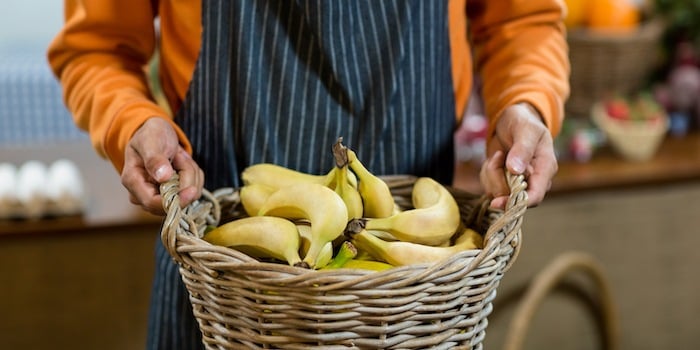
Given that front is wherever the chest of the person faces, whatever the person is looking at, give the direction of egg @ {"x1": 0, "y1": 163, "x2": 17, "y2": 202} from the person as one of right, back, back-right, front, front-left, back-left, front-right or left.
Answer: back-right

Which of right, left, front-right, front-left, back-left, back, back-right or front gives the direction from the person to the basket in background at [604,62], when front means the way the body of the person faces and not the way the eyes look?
back-left

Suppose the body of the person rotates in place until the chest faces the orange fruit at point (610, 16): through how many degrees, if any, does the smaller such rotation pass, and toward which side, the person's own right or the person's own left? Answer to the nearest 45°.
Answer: approximately 135° to the person's own left

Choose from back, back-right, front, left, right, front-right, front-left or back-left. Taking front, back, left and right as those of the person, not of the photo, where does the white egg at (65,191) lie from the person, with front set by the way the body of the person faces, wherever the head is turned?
back-right

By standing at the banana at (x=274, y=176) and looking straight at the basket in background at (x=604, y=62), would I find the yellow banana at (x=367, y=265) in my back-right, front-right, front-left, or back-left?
back-right

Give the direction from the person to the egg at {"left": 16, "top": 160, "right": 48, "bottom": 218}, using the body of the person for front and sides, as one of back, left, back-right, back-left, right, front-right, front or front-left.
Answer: back-right

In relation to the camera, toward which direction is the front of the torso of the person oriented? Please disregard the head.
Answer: toward the camera

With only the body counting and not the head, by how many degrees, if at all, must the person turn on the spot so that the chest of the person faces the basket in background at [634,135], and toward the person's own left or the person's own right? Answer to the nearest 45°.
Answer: approximately 135° to the person's own left
